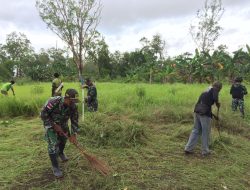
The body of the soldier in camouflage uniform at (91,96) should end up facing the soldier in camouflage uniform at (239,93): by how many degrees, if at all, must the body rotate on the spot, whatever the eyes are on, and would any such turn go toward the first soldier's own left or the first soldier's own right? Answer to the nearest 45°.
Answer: approximately 180°

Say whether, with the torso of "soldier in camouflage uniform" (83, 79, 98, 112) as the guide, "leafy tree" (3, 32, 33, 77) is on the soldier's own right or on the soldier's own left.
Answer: on the soldier's own right

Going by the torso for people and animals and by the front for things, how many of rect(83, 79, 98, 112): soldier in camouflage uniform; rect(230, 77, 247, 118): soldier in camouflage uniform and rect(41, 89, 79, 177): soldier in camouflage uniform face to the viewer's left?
1

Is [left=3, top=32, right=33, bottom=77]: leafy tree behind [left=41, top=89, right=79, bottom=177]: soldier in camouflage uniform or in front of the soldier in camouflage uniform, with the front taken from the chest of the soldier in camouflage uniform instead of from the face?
behind

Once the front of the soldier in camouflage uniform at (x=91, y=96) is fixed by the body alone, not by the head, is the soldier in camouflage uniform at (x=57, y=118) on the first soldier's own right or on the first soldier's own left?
on the first soldier's own left

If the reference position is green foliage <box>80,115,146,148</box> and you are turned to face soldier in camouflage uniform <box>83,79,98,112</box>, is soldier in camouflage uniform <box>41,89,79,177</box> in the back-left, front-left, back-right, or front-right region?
back-left

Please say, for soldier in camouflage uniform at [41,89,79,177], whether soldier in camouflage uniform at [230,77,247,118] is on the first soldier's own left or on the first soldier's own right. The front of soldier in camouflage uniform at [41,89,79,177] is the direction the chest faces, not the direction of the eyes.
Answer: on the first soldier's own left

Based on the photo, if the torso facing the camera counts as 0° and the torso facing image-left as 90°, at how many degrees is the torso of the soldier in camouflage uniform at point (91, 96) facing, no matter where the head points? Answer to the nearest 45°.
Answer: approximately 90°

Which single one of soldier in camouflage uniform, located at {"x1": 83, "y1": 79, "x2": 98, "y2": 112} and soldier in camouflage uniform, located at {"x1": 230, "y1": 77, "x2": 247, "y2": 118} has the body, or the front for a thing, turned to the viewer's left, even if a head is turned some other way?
soldier in camouflage uniform, located at {"x1": 83, "y1": 79, "x2": 98, "y2": 112}
